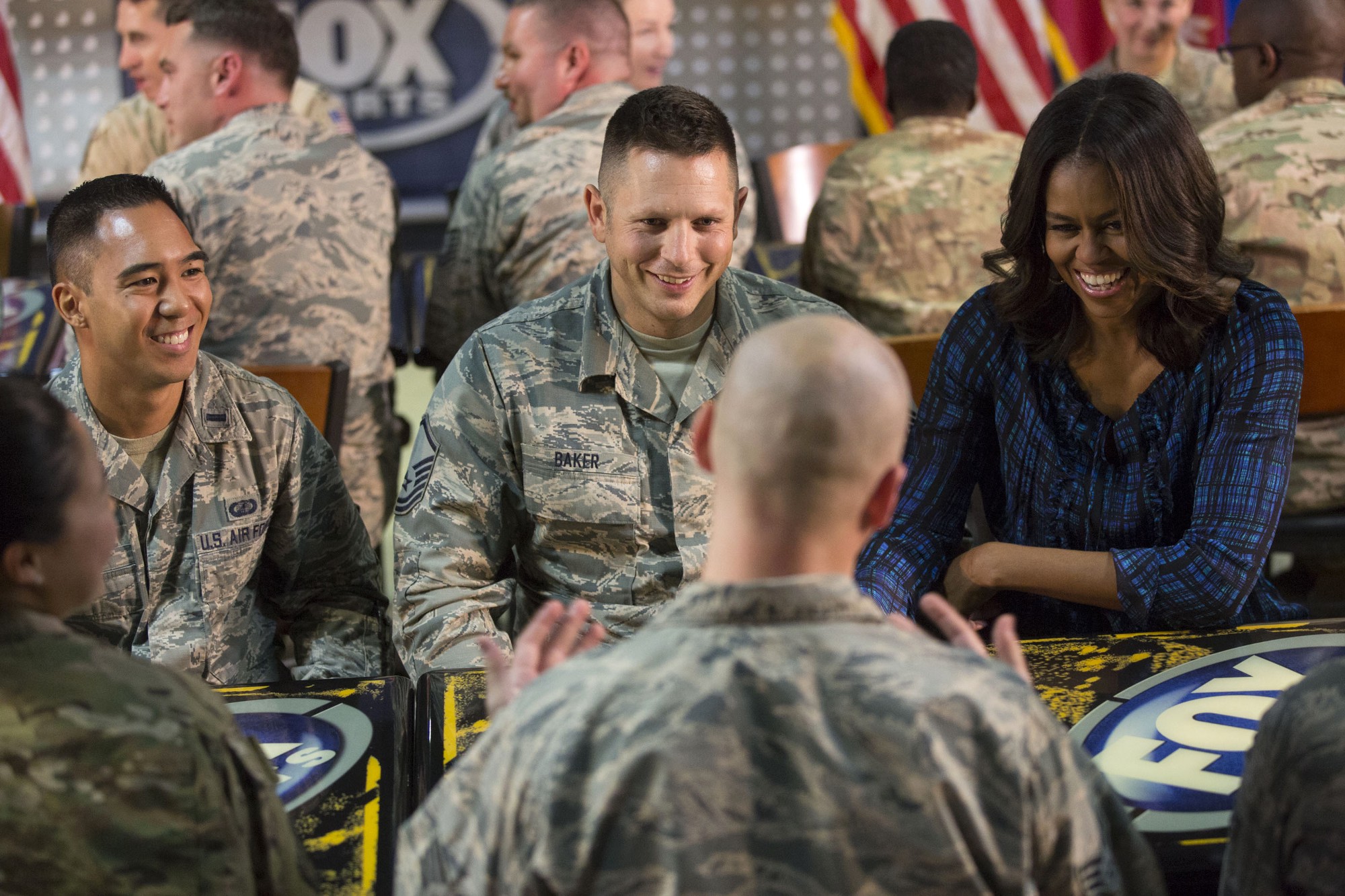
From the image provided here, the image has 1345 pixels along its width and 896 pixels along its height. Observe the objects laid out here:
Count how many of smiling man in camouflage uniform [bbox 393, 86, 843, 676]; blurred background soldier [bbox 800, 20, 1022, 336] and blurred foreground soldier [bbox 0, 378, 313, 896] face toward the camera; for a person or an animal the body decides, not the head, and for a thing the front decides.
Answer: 1

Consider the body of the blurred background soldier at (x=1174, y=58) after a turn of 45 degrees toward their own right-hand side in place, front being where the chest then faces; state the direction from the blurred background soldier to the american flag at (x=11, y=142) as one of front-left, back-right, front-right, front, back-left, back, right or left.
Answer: front-right

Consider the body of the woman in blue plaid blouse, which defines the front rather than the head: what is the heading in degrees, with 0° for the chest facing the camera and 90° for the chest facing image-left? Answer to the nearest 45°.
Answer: approximately 0°

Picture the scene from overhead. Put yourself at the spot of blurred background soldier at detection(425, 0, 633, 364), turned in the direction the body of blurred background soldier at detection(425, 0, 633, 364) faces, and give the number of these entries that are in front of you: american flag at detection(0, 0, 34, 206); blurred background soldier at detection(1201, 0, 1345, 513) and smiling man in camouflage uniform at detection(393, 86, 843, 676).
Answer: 1

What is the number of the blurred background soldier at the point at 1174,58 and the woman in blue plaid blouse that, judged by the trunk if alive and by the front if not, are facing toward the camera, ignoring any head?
2

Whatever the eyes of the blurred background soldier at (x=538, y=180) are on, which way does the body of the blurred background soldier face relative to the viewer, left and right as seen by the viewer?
facing away from the viewer and to the left of the viewer

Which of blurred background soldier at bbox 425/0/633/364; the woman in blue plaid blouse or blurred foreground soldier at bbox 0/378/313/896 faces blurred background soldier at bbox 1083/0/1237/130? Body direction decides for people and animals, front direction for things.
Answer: blurred foreground soldier at bbox 0/378/313/896

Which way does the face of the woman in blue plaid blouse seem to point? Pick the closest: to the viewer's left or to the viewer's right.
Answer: to the viewer's left

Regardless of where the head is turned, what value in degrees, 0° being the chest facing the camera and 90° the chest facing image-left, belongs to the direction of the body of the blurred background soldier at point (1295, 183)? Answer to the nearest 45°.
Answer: approximately 135°

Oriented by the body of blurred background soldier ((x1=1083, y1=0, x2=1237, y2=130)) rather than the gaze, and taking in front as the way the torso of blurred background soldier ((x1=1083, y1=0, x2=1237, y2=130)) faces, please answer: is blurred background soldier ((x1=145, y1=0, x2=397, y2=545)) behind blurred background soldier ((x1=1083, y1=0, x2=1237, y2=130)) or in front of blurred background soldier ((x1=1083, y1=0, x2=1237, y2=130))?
in front

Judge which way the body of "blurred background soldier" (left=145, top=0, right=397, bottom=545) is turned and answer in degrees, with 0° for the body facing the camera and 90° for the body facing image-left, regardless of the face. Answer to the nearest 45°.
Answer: approximately 135°

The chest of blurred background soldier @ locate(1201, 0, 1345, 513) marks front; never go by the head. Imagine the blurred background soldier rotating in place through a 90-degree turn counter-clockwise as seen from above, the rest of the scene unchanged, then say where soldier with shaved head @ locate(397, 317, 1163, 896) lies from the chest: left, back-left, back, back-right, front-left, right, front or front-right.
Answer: front-left

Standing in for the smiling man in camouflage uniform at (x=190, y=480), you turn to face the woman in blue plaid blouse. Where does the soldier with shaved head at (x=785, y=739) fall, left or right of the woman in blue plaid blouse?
right

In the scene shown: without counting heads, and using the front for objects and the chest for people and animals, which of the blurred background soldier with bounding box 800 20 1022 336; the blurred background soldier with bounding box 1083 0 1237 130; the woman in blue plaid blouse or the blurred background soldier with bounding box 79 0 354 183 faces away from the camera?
the blurred background soldier with bounding box 800 20 1022 336

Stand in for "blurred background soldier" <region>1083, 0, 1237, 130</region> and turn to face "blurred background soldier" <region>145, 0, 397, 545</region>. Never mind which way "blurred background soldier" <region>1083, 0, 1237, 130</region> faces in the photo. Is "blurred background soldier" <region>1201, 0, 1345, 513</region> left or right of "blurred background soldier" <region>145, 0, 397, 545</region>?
left
